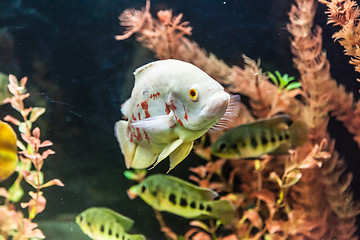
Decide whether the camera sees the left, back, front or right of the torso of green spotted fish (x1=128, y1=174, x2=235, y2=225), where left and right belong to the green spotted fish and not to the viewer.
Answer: left

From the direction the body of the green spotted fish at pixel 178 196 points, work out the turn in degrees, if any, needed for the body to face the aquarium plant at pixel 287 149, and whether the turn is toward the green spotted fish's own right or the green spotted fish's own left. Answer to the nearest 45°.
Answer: approximately 135° to the green spotted fish's own right

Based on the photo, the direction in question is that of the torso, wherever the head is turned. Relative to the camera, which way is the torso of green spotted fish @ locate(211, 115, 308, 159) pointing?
to the viewer's left

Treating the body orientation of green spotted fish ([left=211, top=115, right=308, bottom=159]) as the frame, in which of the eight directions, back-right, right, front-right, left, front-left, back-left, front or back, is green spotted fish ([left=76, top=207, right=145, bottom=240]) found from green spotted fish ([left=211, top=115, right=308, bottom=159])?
front-left

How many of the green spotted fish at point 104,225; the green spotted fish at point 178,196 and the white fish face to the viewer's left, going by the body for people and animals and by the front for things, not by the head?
2

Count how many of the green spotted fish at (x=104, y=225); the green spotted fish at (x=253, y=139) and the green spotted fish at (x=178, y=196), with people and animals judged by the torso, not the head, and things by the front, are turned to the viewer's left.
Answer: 3

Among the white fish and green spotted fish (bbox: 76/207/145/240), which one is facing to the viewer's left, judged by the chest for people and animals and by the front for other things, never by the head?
the green spotted fish
